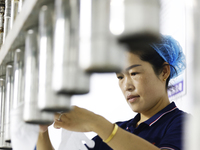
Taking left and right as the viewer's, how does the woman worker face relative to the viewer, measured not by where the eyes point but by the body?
facing the viewer and to the left of the viewer

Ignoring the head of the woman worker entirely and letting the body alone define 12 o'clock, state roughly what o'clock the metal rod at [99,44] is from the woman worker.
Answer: The metal rod is roughly at 11 o'clock from the woman worker.

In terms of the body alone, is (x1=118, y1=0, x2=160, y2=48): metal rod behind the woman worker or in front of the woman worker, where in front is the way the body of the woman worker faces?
in front

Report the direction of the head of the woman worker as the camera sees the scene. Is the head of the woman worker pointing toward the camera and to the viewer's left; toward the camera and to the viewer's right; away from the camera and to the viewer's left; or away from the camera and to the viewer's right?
toward the camera and to the viewer's left
